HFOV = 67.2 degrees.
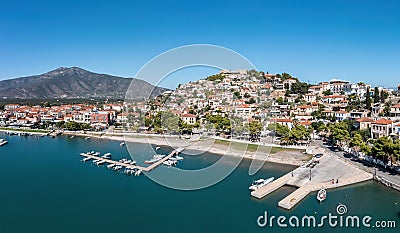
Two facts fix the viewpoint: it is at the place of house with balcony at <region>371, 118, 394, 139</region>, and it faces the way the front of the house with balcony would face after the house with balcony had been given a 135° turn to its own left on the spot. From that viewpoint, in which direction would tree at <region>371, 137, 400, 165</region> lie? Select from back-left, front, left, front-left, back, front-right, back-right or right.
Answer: right

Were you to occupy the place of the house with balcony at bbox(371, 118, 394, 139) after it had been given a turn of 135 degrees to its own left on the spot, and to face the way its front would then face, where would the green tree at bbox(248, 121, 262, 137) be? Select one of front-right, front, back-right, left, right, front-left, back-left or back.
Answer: back

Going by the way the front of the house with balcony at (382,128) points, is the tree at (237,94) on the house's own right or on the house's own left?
on the house's own right

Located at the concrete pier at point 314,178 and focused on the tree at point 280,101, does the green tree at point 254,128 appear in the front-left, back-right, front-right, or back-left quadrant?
front-left

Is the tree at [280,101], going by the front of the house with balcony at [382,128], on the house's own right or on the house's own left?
on the house's own right

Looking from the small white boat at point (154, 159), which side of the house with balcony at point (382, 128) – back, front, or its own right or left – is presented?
front

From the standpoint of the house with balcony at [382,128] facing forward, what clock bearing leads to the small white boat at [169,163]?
The small white boat is roughly at 12 o'clock from the house with balcony.

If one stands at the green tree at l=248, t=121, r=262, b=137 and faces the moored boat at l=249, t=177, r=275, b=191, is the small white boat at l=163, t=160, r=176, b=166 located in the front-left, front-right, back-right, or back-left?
front-right

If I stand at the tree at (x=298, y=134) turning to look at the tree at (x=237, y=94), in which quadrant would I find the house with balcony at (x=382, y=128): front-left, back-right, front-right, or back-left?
back-right

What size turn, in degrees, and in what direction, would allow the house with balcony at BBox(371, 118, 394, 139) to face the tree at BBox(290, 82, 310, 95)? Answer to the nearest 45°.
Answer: approximately 90° to its right

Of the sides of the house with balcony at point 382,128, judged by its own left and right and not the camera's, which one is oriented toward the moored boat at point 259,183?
front

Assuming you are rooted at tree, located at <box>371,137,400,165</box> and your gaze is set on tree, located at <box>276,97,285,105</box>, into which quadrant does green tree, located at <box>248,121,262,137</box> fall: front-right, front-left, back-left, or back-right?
front-left

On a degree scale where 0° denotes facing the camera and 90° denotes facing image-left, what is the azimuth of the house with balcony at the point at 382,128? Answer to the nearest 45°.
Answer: approximately 45°

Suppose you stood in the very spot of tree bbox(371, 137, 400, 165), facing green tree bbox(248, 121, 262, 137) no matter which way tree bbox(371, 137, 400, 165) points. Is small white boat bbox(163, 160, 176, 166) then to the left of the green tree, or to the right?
left
